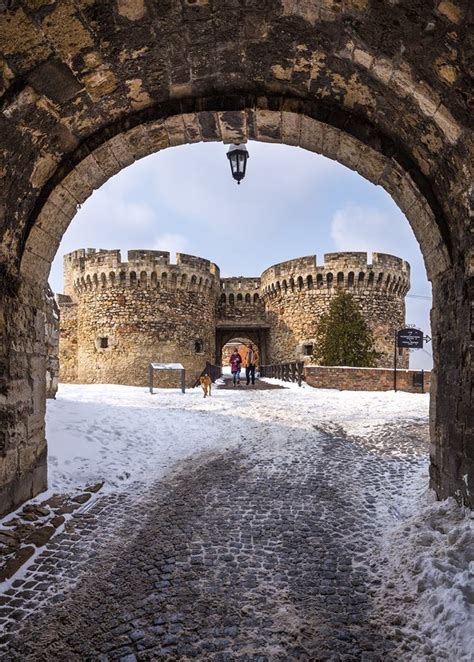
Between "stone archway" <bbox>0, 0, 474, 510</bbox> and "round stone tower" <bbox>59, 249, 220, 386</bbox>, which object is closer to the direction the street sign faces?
the stone archway

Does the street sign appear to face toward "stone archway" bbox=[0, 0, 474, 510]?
yes

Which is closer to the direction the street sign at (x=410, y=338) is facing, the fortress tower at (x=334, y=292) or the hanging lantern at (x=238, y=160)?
the hanging lantern

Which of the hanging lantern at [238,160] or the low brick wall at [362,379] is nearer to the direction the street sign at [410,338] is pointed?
the hanging lantern

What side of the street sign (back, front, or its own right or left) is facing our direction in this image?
front

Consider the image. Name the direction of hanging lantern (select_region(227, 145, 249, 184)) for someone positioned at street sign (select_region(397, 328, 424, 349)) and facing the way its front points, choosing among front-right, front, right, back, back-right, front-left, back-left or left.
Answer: front

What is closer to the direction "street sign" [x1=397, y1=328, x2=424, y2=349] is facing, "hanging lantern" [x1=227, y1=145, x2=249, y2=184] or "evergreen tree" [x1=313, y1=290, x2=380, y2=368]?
the hanging lantern

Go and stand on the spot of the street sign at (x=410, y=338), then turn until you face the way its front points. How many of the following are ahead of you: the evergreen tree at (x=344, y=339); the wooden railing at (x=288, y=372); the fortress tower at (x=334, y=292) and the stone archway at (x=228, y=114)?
1
